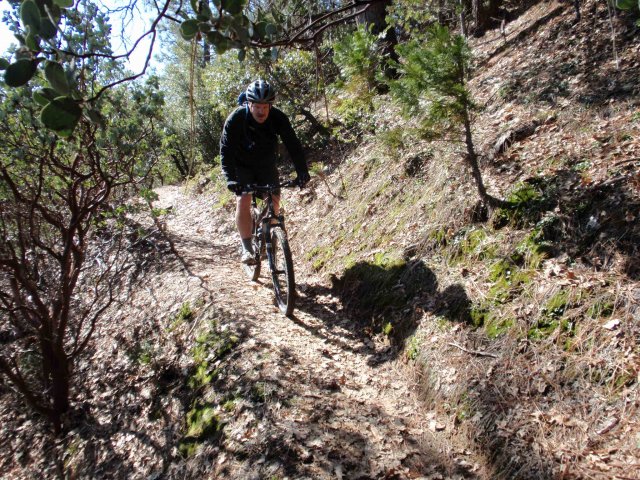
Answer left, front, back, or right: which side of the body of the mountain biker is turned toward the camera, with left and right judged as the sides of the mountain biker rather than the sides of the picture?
front
